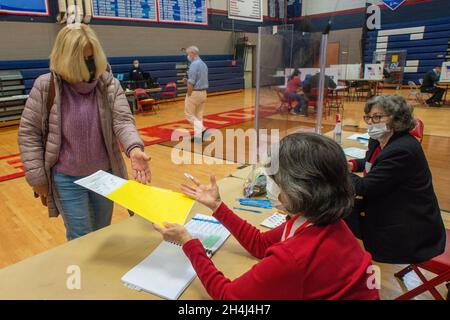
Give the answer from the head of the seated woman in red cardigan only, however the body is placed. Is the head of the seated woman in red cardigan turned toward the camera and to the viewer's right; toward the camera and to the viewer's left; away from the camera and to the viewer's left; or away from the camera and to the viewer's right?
away from the camera and to the viewer's left

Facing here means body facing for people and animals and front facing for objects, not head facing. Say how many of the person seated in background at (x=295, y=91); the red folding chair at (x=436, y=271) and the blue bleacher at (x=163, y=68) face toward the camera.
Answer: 1

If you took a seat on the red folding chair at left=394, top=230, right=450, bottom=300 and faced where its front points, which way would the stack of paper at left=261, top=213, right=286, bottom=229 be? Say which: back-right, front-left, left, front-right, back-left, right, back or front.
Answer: front-left

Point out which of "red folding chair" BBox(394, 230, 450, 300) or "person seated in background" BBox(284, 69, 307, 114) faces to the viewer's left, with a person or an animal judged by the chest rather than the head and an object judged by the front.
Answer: the red folding chair

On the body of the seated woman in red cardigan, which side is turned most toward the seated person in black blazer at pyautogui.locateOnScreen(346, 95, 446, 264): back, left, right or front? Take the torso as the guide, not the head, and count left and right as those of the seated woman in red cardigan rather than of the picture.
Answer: right

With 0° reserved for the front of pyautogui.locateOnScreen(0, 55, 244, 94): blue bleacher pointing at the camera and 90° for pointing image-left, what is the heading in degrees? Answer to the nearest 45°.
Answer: approximately 0°

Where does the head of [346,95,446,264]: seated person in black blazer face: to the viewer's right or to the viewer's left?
to the viewer's left

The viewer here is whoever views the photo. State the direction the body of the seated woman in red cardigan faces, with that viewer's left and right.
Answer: facing away from the viewer and to the left of the viewer

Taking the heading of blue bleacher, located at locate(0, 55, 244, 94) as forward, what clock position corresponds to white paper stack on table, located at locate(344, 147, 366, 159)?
The white paper stack on table is roughly at 12 o'clock from the blue bleacher.

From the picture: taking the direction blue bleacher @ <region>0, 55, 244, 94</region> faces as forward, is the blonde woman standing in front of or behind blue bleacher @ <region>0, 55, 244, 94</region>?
in front

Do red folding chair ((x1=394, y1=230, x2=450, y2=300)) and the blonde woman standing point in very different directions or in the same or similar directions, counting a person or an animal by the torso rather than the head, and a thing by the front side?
very different directions

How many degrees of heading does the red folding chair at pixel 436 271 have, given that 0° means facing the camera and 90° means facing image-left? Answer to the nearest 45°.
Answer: approximately 90°

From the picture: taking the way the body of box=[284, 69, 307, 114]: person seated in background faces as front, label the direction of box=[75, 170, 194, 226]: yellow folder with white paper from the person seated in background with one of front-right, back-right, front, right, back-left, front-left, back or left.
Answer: right
